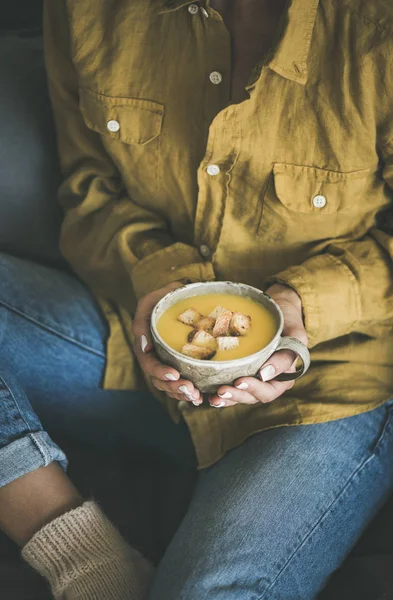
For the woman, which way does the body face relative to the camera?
toward the camera
